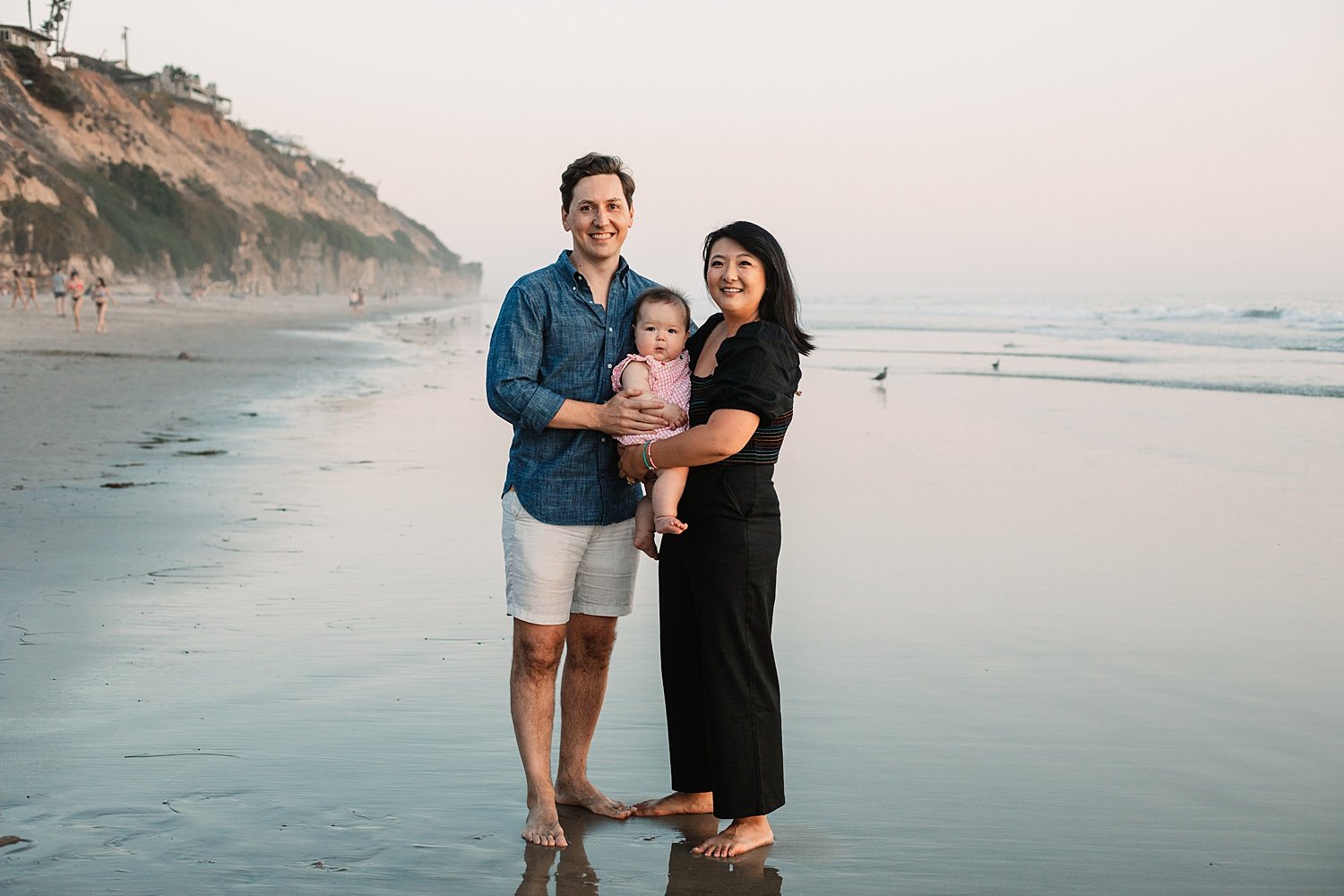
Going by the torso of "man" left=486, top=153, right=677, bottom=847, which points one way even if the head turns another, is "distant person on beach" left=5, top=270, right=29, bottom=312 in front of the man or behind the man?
behind

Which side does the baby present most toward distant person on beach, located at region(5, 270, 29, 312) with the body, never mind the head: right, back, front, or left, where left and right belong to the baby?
back

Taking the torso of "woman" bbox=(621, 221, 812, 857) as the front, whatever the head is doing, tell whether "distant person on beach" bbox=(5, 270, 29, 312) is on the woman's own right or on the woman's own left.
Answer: on the woman's own right

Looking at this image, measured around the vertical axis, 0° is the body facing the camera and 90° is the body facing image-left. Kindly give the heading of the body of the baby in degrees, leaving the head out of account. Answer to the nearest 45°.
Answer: approximately 315°

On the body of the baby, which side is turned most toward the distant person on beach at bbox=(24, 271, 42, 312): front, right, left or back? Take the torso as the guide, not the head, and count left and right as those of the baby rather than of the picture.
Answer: back
